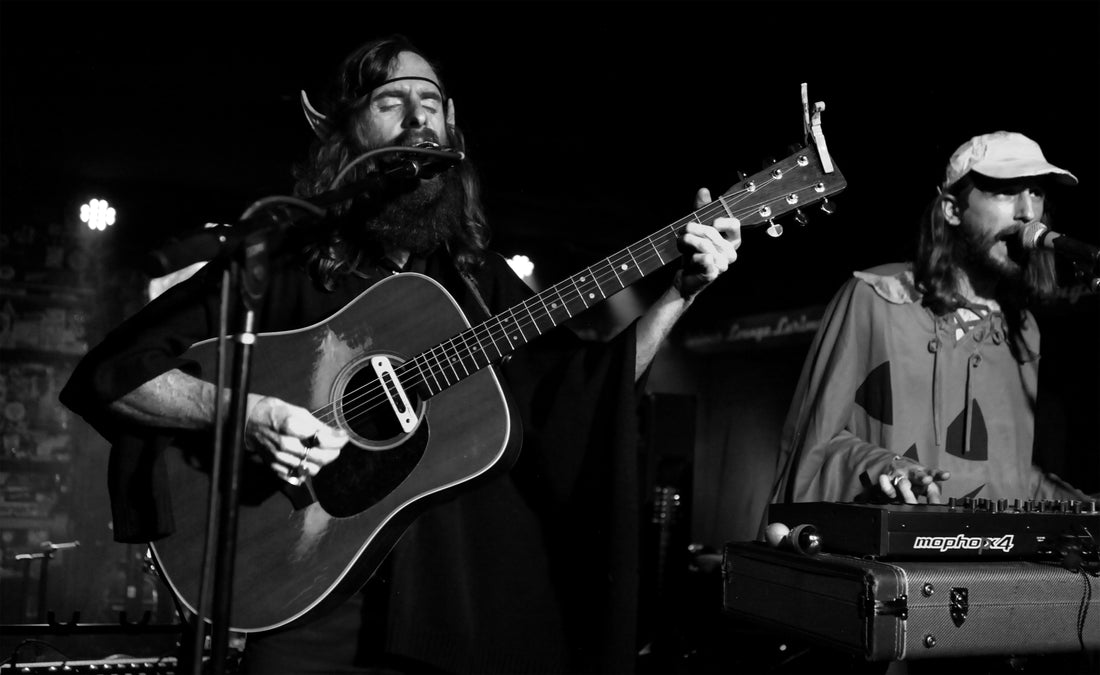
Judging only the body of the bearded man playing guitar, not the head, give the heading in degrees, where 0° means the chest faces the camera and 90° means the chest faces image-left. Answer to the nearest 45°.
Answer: approximately 0°

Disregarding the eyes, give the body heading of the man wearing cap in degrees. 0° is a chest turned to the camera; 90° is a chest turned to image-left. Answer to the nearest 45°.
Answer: approximately 315°

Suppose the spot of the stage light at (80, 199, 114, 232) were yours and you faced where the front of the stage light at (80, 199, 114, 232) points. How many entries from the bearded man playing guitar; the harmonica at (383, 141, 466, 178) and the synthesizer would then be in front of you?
3

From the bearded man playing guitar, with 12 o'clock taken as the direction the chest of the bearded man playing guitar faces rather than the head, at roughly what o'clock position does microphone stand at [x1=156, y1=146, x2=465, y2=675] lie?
The microphone stand is roughly at 1 o'clock from the bearded man playing guitar.

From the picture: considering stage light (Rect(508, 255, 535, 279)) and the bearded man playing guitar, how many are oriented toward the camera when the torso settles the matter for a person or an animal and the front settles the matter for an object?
2

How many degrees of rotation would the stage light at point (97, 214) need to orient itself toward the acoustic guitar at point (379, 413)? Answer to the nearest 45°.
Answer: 0° — it already faces it

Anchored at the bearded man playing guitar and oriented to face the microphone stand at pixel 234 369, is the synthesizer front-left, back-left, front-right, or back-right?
back-left

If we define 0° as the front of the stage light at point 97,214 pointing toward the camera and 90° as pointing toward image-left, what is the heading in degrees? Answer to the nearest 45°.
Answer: approximately 0°
